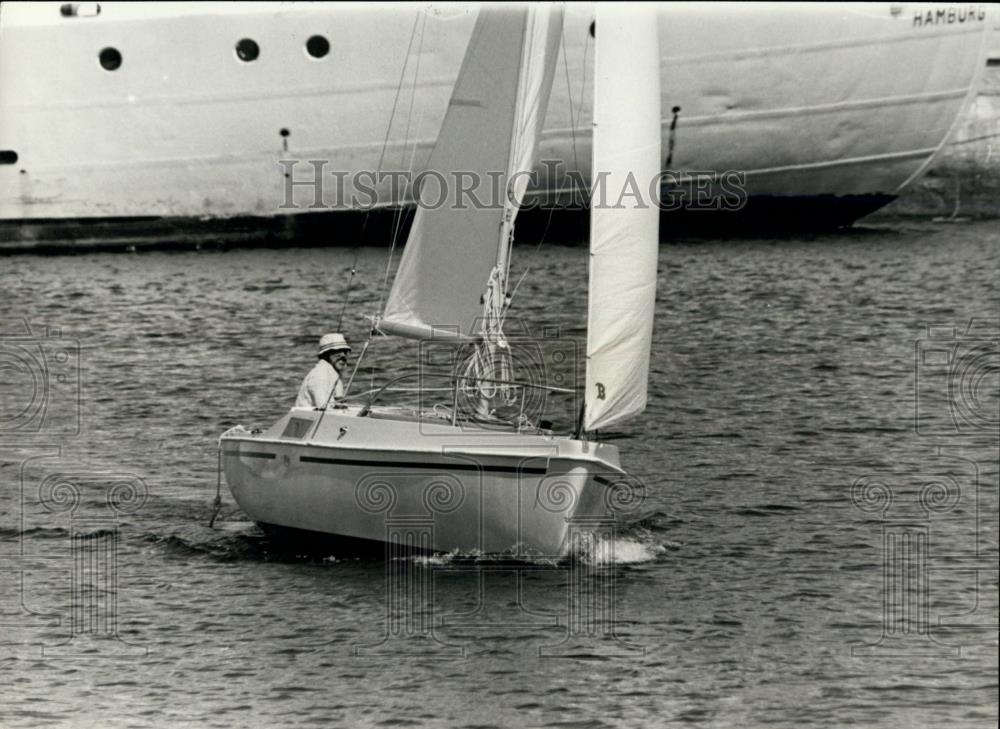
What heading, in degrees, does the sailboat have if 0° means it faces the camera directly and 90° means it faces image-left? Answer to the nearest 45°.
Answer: approximately 315°

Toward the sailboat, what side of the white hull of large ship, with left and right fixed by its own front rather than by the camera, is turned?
left

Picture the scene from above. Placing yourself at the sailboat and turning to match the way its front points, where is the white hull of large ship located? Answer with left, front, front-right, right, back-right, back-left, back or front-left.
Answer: back-left

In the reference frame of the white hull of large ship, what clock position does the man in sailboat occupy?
The man in sailboat is roughly at 9 o'clock from the white hull of large ship.
